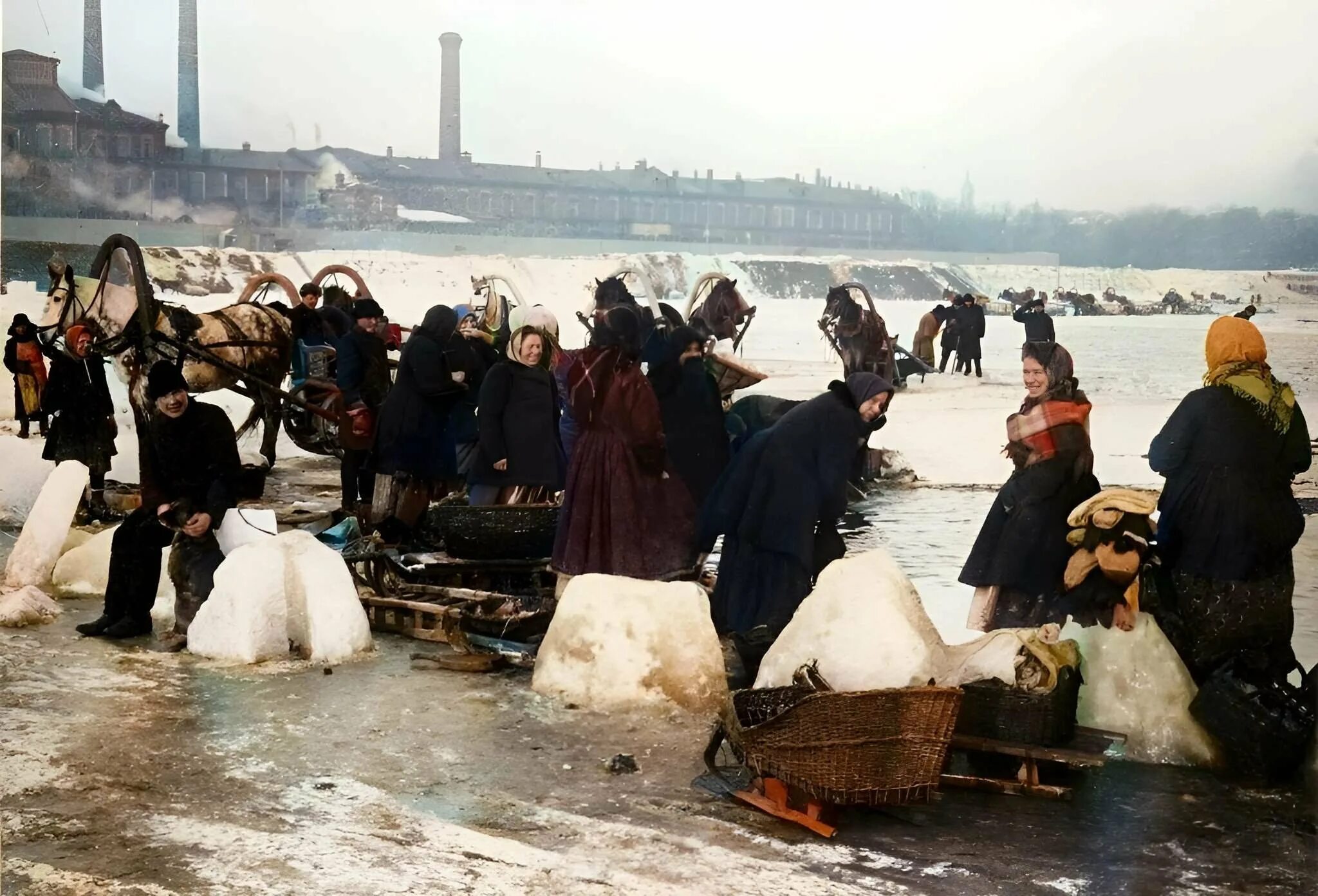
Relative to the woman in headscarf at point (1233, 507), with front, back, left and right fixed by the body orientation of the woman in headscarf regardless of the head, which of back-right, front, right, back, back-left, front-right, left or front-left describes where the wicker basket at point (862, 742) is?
back-left

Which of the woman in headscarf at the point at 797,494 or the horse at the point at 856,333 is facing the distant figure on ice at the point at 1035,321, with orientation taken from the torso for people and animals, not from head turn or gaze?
the woman in headscarf

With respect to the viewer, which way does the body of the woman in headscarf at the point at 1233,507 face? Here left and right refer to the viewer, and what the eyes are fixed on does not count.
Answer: facing away from the viewer

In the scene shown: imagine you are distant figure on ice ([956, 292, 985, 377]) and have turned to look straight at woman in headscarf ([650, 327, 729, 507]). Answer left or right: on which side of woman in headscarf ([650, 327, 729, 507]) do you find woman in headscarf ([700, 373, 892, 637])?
left

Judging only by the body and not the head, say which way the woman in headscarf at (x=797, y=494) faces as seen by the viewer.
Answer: to the viewer's right

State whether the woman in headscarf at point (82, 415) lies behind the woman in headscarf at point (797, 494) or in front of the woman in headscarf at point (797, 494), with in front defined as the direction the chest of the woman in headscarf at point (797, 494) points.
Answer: behind

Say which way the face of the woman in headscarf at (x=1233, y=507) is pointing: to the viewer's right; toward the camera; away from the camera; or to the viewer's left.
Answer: away from the camera

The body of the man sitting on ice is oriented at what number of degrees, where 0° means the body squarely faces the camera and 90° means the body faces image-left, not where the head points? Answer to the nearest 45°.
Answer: approximately 45°

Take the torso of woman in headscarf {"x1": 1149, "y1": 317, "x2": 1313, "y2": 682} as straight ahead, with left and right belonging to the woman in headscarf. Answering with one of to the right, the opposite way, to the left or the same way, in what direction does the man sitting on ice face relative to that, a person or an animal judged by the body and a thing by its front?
the opposite way

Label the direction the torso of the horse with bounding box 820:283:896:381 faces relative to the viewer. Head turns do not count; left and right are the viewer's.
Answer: facing the viewer and to the left of the viewer
